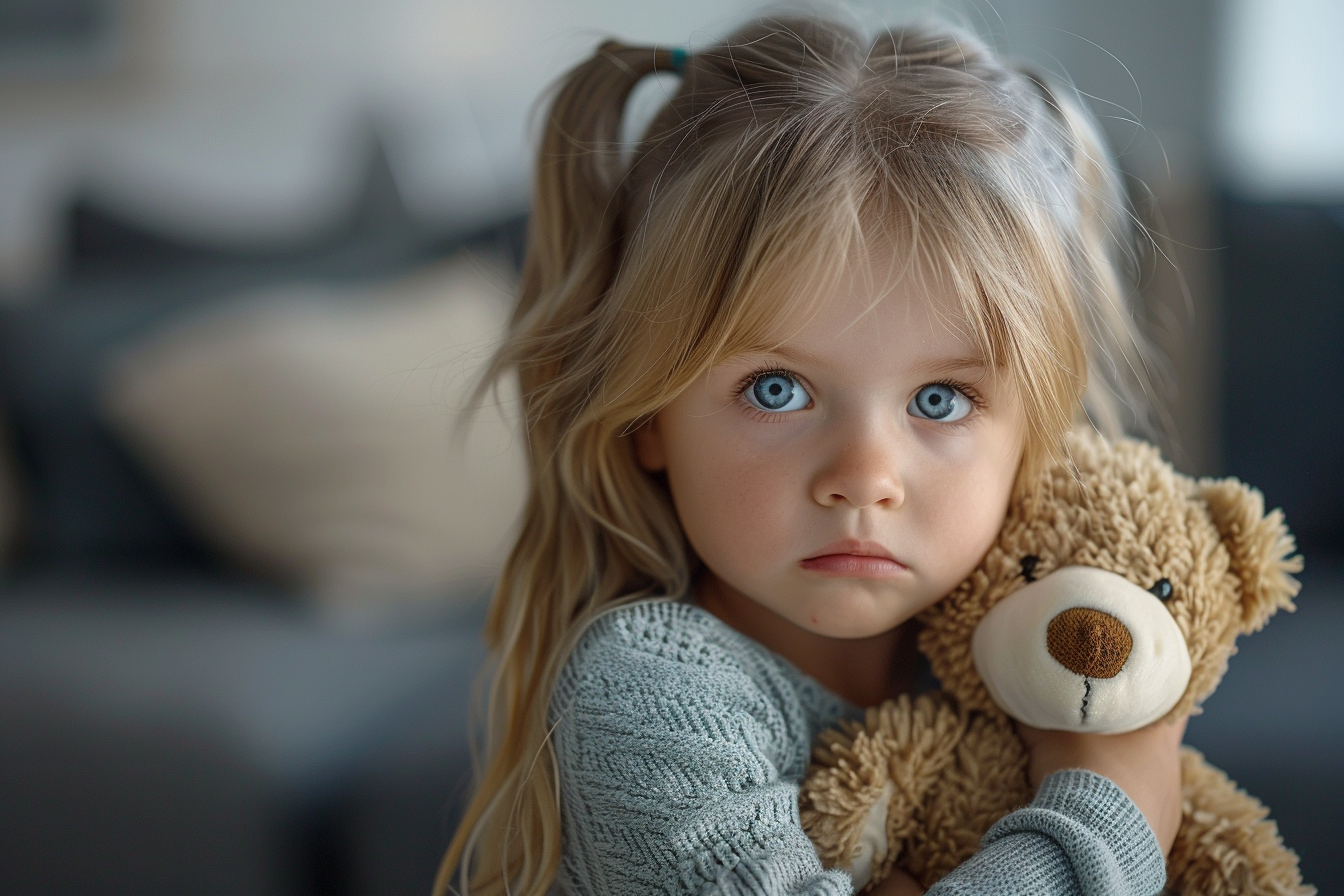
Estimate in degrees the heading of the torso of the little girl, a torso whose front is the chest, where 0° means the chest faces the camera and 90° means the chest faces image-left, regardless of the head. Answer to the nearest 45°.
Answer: approximately 315°

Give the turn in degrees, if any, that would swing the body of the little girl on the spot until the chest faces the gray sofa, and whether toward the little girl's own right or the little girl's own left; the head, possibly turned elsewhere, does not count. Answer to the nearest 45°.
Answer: approximately 180°

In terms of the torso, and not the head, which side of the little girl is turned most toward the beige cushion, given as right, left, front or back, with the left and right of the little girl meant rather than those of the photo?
back

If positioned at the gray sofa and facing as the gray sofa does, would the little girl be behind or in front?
in front
